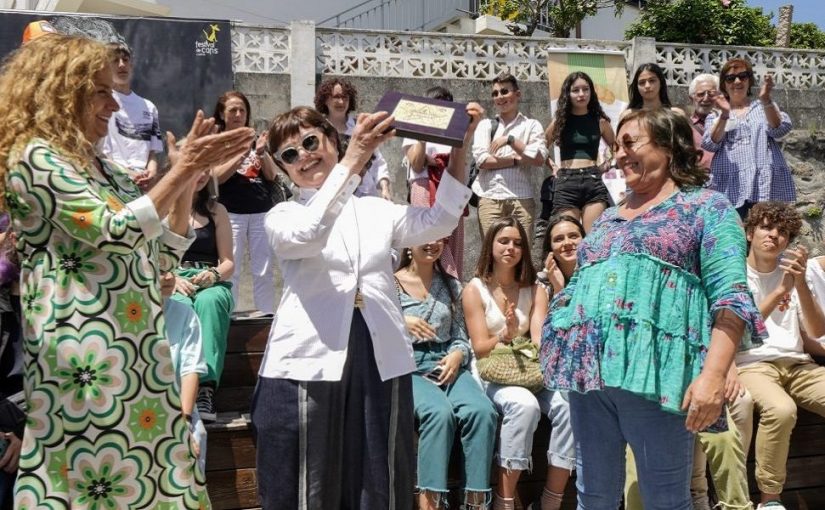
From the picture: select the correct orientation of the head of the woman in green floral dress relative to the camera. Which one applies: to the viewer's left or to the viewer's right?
to the viewer's right

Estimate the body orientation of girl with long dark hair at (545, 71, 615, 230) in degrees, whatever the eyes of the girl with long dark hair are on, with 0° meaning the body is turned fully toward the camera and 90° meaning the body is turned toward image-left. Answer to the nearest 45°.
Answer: approximately 0°

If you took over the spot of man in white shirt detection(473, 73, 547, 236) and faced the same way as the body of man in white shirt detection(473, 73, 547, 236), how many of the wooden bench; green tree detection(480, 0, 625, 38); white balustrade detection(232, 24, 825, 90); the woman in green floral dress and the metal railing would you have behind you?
3

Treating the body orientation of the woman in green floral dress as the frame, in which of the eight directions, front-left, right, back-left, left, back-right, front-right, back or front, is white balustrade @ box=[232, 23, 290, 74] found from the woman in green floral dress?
left

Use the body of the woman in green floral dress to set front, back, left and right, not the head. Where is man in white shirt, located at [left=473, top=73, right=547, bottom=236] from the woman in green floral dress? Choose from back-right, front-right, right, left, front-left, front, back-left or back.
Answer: front-left

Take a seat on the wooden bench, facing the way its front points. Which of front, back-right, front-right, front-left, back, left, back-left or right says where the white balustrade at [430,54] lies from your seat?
back

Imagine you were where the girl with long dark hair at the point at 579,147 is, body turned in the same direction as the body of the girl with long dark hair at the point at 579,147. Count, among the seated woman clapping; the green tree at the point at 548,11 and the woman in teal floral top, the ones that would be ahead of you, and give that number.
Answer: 2

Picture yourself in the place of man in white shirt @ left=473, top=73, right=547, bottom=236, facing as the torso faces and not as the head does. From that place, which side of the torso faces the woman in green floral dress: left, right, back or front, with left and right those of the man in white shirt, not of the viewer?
front

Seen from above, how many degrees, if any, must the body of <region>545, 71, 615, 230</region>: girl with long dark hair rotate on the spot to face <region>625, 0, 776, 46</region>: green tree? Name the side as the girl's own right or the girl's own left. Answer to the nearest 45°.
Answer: approximately 180°

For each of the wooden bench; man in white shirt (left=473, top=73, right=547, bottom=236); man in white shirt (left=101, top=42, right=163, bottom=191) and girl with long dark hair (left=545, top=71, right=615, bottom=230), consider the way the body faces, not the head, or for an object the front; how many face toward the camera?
4

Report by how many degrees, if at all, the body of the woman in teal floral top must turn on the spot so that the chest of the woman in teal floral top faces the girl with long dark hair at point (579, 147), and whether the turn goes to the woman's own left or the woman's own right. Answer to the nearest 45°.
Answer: approximately 135° to the woman's own right

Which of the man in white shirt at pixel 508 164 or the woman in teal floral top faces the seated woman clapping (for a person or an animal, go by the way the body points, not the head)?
the man in white shirt

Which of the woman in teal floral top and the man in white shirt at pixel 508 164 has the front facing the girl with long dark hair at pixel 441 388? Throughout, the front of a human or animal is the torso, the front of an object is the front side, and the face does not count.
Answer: the man in white shirt

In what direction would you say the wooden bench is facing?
toward the camera

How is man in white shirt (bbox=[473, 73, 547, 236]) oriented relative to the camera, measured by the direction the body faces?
toward the camera

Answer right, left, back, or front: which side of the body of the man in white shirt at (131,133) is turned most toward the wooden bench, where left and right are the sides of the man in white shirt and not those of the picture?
front

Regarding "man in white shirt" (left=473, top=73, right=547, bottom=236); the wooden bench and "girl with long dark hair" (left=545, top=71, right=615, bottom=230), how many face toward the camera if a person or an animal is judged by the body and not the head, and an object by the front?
3

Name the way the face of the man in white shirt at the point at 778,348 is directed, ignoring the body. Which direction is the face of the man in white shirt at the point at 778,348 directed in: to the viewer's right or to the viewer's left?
to the viewer's left
